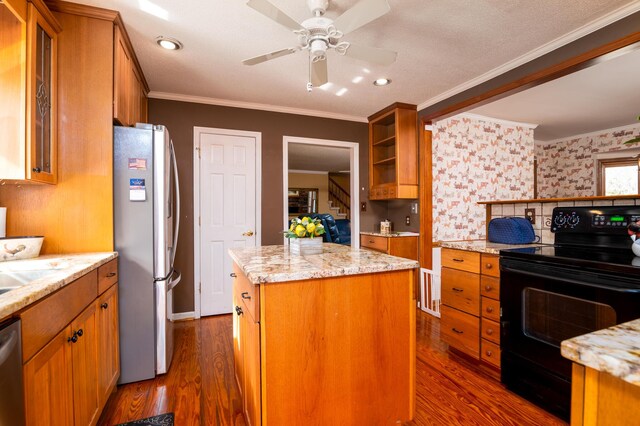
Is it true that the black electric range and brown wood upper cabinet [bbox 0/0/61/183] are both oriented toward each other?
yes

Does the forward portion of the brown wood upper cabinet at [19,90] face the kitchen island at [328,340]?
yes

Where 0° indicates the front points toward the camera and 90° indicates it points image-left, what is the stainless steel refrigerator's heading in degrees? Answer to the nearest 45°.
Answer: approximately 270°

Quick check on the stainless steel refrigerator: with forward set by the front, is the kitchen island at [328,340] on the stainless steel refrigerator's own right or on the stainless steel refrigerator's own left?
on the stainless steel refrigerator's own right
